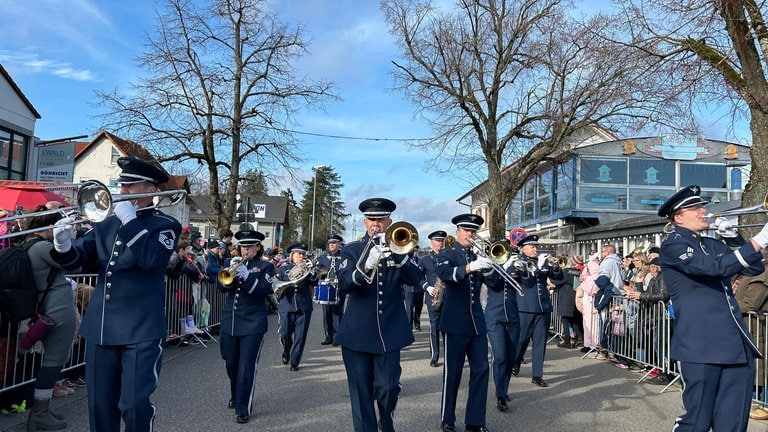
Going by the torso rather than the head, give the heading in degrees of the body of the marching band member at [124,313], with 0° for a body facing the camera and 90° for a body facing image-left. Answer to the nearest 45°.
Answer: approximately 45°

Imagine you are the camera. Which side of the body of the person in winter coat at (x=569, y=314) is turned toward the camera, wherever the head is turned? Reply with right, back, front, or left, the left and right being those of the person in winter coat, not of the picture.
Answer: left

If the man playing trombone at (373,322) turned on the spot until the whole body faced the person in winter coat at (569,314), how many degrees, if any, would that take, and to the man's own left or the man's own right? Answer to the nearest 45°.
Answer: approximately 135° to the man's own left

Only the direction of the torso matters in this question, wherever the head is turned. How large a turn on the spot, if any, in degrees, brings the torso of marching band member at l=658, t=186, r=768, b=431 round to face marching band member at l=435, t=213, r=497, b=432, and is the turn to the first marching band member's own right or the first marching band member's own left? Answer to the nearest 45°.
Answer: approximately 135° to the first marching band member's own right

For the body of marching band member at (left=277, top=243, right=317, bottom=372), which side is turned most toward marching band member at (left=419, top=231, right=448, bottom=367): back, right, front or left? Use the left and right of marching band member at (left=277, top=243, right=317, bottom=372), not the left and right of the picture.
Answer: left

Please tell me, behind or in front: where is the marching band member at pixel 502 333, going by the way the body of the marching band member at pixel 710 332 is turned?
behind

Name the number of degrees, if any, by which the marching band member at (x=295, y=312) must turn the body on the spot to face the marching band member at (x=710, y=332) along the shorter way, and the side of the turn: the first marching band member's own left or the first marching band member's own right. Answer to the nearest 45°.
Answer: approximately 45° to the first marching band member's own left

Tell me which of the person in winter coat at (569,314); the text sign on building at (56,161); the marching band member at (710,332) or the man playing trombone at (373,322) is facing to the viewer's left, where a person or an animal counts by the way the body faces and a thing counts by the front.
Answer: the person in winter coat

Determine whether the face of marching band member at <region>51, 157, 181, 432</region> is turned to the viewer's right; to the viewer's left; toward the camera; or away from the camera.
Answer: to the viewer's left
